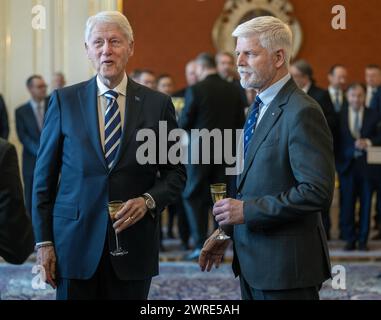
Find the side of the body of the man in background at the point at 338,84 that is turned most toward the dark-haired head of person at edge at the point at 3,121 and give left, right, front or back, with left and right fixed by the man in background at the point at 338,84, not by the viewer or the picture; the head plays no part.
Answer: right

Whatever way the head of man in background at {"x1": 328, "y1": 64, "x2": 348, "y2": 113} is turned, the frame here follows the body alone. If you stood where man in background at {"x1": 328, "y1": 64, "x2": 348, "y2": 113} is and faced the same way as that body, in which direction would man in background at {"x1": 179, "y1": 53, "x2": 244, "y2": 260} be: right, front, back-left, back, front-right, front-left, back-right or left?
front-right

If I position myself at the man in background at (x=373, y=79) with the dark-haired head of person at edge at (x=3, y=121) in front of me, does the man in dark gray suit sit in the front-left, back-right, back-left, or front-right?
front-left

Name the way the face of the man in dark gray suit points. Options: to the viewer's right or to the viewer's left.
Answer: to the viewer's left

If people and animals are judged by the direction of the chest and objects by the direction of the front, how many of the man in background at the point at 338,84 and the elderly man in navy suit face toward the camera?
2

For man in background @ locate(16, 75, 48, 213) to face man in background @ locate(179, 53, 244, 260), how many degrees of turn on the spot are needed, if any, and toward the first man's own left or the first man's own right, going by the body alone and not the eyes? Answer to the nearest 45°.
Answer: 0° — they already face them

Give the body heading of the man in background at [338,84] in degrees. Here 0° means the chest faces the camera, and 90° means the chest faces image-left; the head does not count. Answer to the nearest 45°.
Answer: approximately 0°

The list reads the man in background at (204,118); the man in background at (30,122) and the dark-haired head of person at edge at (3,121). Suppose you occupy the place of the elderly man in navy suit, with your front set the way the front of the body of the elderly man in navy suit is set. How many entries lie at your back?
3

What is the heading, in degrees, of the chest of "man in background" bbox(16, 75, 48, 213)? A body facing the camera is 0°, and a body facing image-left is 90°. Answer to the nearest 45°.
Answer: approximately 315°

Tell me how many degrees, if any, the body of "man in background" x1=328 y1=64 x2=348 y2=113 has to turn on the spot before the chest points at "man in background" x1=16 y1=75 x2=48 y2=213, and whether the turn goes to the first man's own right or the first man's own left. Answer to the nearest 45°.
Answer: approximately 90° to the first man's own right

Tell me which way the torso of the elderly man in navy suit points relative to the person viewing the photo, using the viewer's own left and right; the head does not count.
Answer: facing the viewer

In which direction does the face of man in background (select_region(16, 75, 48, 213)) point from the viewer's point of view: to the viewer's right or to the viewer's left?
to the viewer's right

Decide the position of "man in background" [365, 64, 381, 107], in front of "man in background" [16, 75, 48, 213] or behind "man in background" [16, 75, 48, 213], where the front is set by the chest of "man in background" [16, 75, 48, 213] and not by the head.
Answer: in front

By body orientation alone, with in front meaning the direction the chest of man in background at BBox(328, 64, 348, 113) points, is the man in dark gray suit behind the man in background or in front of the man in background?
in front
